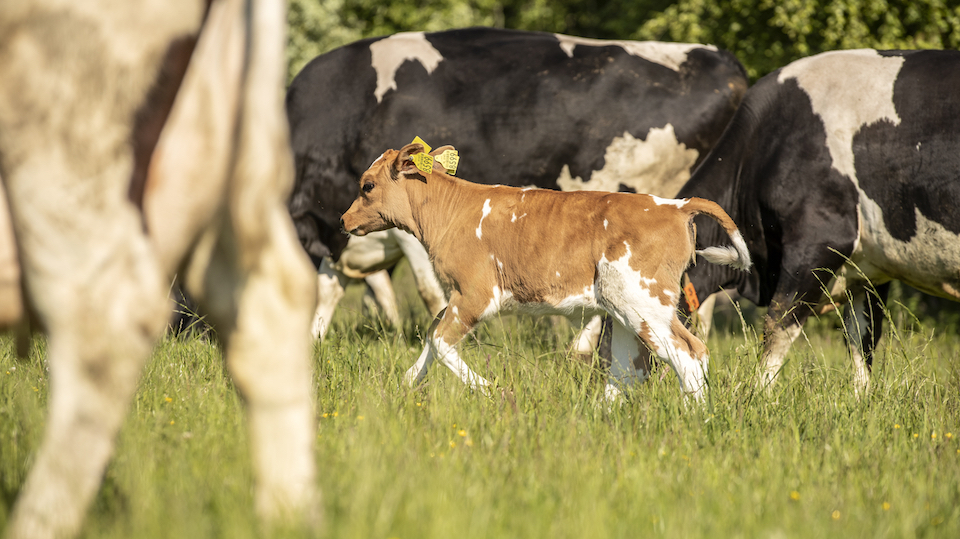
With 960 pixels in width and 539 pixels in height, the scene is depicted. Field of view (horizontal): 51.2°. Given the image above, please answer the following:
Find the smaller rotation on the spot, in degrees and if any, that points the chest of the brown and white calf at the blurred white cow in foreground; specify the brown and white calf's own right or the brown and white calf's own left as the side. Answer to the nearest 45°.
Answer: approximately 90° to the brown and white calf's own left

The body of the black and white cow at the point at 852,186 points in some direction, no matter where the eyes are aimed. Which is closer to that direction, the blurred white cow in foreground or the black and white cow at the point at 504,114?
the black and white cow

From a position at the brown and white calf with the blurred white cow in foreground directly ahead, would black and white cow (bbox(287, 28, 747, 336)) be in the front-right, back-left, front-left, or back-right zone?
back-right

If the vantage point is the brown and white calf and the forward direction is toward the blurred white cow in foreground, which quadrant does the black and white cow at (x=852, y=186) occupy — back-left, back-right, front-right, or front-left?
back-left

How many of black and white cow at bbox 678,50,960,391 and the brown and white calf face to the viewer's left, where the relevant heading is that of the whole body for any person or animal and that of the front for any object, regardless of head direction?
2

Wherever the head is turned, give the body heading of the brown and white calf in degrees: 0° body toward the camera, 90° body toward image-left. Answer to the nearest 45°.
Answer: approximately 90°

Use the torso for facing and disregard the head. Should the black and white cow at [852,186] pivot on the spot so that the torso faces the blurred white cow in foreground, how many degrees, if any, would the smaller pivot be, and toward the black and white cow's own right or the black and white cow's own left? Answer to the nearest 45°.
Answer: approximately 90° to the black and white cow's own left

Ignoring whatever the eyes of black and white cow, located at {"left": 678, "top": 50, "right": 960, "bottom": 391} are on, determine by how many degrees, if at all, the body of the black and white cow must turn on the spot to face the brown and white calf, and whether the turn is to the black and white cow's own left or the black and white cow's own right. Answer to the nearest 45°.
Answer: approximately 45° to the black and white cow's own left

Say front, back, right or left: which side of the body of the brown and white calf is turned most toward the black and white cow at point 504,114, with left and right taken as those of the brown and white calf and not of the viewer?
right

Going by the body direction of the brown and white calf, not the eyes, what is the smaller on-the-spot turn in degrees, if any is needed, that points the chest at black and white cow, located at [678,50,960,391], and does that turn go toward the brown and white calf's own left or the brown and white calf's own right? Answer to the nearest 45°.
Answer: approximately 135° to the brown and white calf's own right

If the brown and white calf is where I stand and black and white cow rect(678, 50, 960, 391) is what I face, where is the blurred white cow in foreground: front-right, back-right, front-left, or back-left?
back-right
